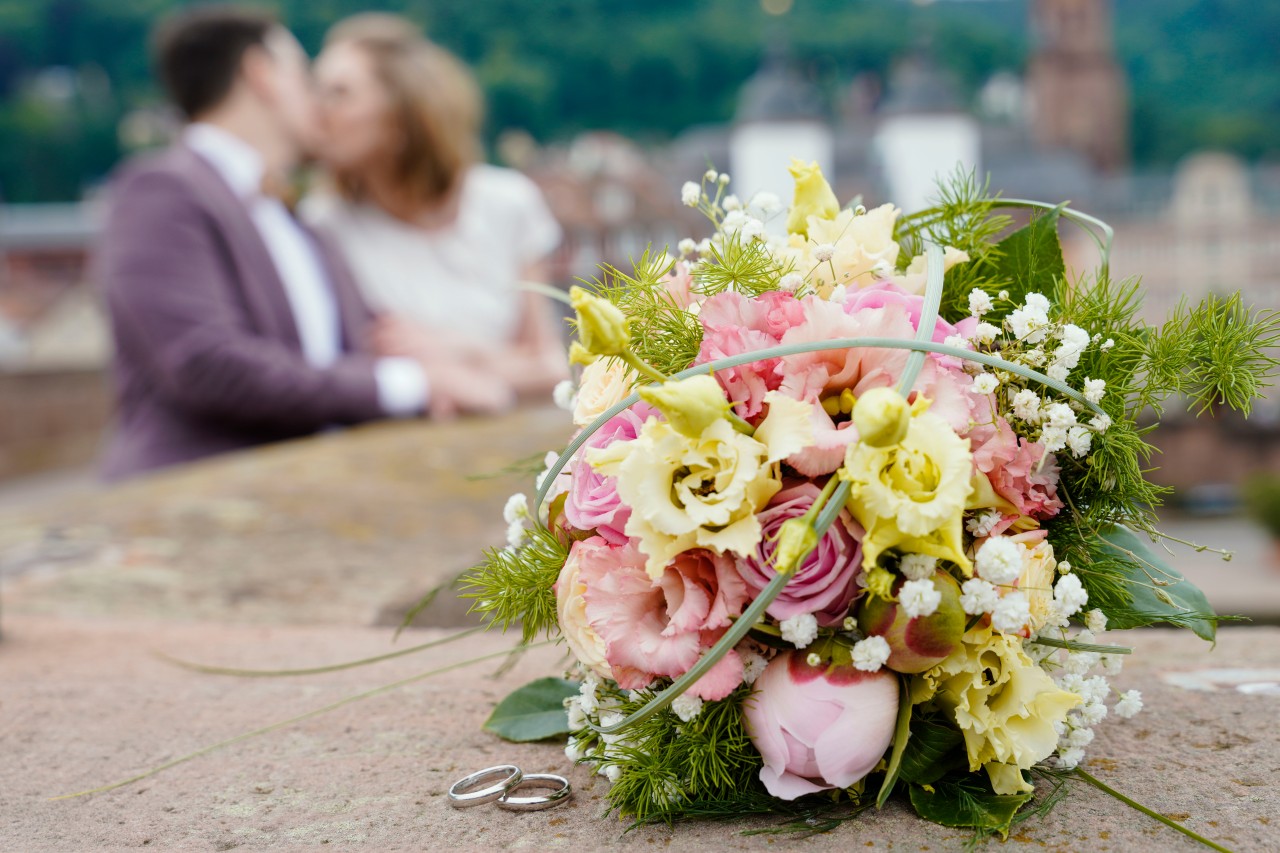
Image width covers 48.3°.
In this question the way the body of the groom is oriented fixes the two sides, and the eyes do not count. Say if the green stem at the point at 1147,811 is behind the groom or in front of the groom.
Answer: in front

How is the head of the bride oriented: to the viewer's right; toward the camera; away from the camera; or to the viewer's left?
to the viewer's left

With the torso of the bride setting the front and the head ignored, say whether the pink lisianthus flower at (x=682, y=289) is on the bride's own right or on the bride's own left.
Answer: on the bride's own left

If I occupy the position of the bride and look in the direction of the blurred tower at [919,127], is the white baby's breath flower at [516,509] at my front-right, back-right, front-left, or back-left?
back-right

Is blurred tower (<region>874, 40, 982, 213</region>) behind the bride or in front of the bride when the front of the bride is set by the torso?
behind

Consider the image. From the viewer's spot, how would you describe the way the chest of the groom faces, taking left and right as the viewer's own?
facing the viewer and to the right of the viewer

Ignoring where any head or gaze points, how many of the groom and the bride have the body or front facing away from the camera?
0

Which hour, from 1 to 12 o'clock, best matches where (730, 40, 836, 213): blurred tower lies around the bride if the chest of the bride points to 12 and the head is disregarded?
The blurred tower is roughly at 5 o'clock from the bride.

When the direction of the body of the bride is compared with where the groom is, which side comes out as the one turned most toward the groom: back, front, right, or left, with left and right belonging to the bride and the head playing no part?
front

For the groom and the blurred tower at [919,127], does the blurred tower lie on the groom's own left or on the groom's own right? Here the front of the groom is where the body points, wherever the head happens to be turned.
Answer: on the groom's own left

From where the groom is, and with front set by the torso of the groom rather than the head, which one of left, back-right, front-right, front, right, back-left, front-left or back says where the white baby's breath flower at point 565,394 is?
front-right

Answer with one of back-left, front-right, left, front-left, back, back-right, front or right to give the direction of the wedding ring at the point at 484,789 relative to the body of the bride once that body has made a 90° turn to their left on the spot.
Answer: front-right
